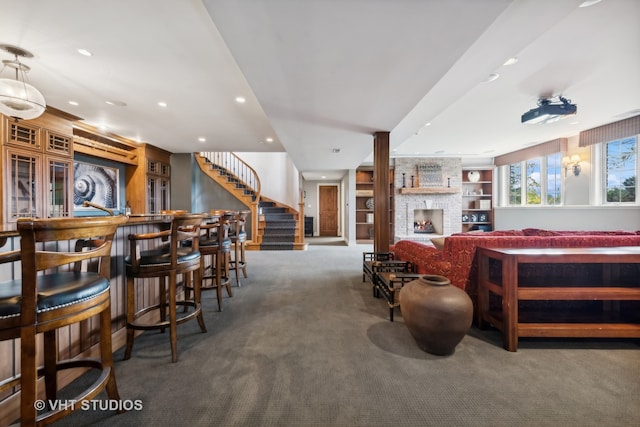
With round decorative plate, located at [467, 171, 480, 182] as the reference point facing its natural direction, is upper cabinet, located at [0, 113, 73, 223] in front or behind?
in front

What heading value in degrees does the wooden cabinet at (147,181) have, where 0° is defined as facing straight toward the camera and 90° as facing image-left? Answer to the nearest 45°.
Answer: approximately 315°

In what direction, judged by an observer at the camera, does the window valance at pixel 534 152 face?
facing the viewer and to the left of the viewer

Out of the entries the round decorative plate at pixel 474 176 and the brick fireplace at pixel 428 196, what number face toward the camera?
2

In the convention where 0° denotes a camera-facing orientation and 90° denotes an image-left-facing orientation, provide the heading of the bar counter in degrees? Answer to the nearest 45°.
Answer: approximately 315°

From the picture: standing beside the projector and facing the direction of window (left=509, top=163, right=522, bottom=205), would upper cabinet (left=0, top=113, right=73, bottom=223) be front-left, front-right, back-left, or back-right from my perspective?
back-left

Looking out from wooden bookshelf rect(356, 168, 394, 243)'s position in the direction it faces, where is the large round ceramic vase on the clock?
The large round ceramic vase is roughly at 12 o'clock from the wooden bookshelf.

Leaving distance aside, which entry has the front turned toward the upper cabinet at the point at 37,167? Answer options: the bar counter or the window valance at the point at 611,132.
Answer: the window valance

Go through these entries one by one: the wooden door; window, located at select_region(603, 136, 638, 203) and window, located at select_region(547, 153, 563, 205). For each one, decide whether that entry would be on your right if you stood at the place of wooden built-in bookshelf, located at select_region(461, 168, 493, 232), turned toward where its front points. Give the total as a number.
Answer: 1

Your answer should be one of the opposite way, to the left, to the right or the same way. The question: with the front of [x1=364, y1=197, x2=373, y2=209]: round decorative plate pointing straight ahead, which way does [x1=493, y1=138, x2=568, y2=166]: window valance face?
to the right

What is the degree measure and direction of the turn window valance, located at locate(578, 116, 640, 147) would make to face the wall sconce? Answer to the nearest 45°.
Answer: approximately 90° to its right

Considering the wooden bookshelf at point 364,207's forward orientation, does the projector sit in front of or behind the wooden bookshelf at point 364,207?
in front

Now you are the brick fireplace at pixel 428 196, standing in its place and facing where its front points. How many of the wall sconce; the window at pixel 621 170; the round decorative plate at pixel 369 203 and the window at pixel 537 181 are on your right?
1

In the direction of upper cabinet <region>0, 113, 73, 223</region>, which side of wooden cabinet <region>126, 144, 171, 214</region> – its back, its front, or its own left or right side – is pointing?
right

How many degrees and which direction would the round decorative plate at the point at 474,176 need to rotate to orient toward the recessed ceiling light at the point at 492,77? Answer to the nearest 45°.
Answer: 0° — it already faces it

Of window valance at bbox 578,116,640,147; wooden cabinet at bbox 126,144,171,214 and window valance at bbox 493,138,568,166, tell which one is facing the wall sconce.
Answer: the wooden cabinet

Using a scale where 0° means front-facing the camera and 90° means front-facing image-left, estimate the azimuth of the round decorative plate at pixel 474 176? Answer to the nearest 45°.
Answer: approximately 0°

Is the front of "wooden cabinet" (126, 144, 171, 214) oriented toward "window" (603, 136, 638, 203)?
yes

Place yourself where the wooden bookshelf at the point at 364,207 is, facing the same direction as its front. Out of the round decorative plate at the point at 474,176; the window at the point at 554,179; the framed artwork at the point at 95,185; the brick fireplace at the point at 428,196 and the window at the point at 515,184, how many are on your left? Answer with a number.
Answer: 4

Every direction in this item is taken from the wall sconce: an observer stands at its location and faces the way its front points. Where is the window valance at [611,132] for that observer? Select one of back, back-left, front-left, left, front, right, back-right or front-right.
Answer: left

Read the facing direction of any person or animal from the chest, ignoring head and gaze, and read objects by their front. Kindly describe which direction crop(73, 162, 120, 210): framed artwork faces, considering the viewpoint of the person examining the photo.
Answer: facing the viewer and to the right of the viewer
